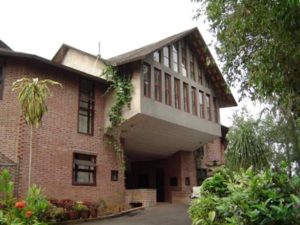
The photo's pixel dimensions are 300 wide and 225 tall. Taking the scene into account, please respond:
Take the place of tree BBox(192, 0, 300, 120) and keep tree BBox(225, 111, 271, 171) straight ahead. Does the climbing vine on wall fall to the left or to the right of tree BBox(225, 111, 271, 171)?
left

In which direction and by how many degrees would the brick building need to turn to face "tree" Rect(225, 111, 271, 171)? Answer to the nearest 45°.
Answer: approximately 45° to its left

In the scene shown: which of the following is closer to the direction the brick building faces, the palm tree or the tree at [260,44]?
the tree

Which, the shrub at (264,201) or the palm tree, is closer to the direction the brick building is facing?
the shrub

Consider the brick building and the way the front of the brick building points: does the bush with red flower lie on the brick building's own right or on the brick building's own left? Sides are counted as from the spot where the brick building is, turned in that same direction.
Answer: on the brick building's own right

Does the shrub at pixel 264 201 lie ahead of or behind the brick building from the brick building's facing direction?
ahead

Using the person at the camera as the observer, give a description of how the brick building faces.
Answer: facing the viewer and to the right of the viewer

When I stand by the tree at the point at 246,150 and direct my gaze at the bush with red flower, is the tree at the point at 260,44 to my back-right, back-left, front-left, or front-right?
front-left

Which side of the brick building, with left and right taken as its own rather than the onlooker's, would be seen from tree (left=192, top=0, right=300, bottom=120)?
front
